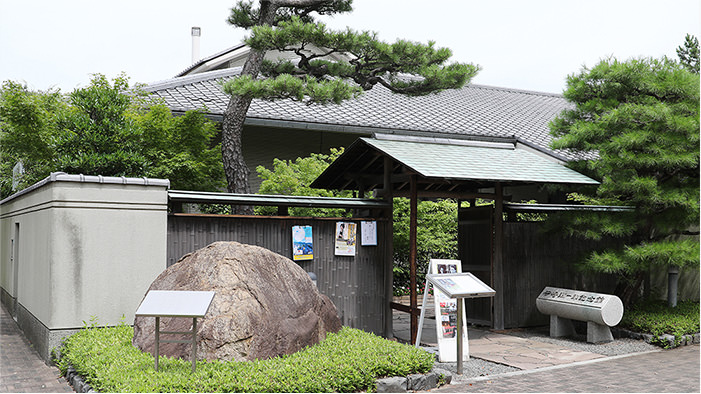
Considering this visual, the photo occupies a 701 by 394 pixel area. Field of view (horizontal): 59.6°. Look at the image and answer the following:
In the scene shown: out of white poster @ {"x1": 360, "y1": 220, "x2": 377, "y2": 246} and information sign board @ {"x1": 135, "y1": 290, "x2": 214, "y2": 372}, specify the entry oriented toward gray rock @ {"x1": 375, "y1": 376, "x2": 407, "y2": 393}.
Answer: the white poster

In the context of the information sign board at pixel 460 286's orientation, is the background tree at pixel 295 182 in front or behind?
behind

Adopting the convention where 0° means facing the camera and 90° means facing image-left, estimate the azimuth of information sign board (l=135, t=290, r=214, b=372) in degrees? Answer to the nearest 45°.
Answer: approximately 0°

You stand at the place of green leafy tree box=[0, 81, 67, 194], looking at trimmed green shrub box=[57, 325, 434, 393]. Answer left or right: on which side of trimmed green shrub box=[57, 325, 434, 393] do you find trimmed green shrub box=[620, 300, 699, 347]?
left

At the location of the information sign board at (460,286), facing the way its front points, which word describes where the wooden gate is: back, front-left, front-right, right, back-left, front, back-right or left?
back-left

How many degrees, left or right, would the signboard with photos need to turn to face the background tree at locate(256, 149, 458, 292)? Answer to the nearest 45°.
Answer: approximately 135° to its left

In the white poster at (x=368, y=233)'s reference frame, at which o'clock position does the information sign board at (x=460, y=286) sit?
The information sign board is roughly at 11 o'clock from the white poster.

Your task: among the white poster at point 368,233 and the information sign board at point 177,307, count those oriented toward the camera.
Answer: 2

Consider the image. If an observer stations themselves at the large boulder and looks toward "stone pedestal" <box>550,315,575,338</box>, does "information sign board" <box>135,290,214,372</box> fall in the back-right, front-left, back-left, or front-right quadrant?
back-right

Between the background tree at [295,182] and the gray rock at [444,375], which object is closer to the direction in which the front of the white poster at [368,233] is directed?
the gray rock
